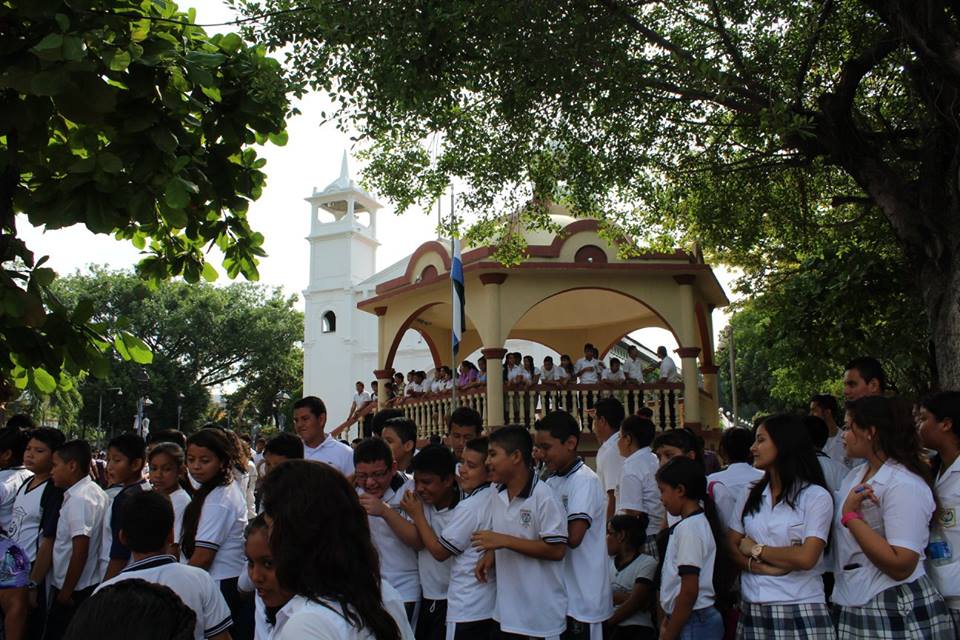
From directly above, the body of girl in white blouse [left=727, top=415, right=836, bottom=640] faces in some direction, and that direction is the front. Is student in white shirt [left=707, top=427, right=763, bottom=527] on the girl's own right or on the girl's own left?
on the girl's own right

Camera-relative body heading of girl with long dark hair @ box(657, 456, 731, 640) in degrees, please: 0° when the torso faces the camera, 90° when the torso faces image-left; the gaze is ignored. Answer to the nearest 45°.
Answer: approximately 90°

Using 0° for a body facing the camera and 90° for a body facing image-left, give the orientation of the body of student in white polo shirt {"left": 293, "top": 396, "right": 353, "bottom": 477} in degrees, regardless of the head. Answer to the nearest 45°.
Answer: approximately 45°

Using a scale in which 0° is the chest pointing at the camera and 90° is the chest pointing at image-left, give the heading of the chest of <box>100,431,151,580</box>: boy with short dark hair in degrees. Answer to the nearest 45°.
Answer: approximately 45°

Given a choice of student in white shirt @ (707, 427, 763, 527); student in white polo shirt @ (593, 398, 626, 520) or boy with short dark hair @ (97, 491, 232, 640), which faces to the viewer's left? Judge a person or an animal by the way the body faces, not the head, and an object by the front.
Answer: student in white polo shirt @ (593, 398, 626, 520)

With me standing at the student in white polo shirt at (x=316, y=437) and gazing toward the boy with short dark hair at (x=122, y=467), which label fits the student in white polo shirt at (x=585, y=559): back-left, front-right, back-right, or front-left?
back-left

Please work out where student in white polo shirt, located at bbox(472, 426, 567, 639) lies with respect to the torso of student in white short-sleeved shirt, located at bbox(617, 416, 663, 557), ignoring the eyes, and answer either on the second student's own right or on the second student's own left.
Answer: on the second student's own left

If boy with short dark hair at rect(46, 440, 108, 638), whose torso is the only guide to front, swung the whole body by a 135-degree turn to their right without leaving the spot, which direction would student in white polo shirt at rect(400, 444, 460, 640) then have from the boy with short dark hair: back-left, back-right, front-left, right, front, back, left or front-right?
right

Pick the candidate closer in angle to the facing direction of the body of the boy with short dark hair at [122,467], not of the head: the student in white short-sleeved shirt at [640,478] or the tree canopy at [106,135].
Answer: the tree canopy
